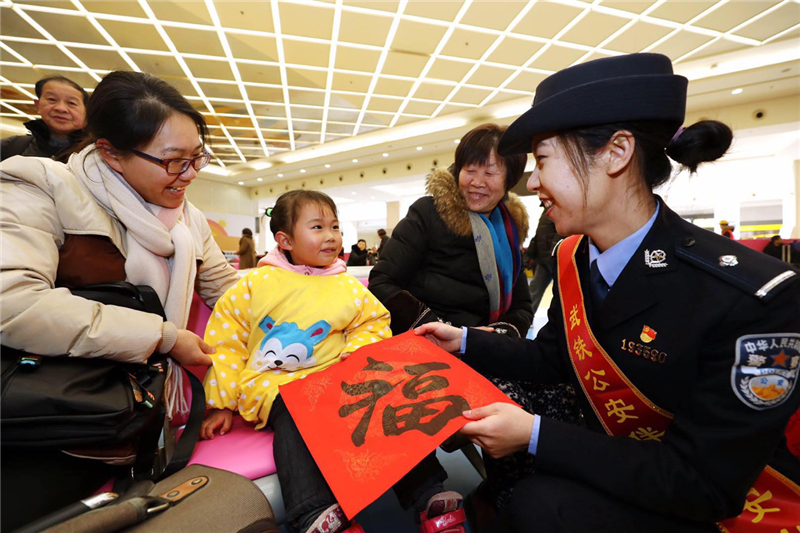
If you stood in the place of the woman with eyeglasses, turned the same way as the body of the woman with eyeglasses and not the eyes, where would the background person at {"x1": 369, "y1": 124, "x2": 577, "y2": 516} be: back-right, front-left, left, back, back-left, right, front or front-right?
front-left

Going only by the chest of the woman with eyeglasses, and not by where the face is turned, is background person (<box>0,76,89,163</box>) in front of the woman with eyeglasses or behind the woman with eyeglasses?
behind

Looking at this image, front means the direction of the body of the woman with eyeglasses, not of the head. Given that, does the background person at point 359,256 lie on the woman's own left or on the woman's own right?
on the woman's own left

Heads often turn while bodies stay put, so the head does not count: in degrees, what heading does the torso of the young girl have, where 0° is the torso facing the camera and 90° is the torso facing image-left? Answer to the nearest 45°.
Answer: approximately 315°

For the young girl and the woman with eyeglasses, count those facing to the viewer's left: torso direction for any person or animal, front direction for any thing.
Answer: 0

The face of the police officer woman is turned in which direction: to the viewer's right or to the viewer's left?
to the viewer's left

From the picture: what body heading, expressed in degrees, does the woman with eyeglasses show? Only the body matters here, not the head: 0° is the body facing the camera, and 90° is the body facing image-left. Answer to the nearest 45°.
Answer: approximately 315°

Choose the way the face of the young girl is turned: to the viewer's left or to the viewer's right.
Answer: to the viewer's right
